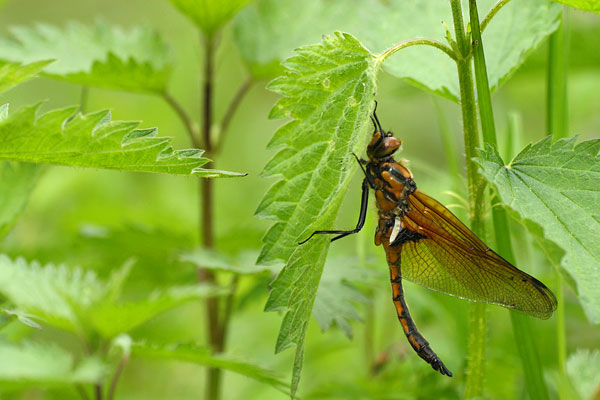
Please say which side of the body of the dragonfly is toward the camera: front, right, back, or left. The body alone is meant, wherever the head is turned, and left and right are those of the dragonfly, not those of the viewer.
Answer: left
